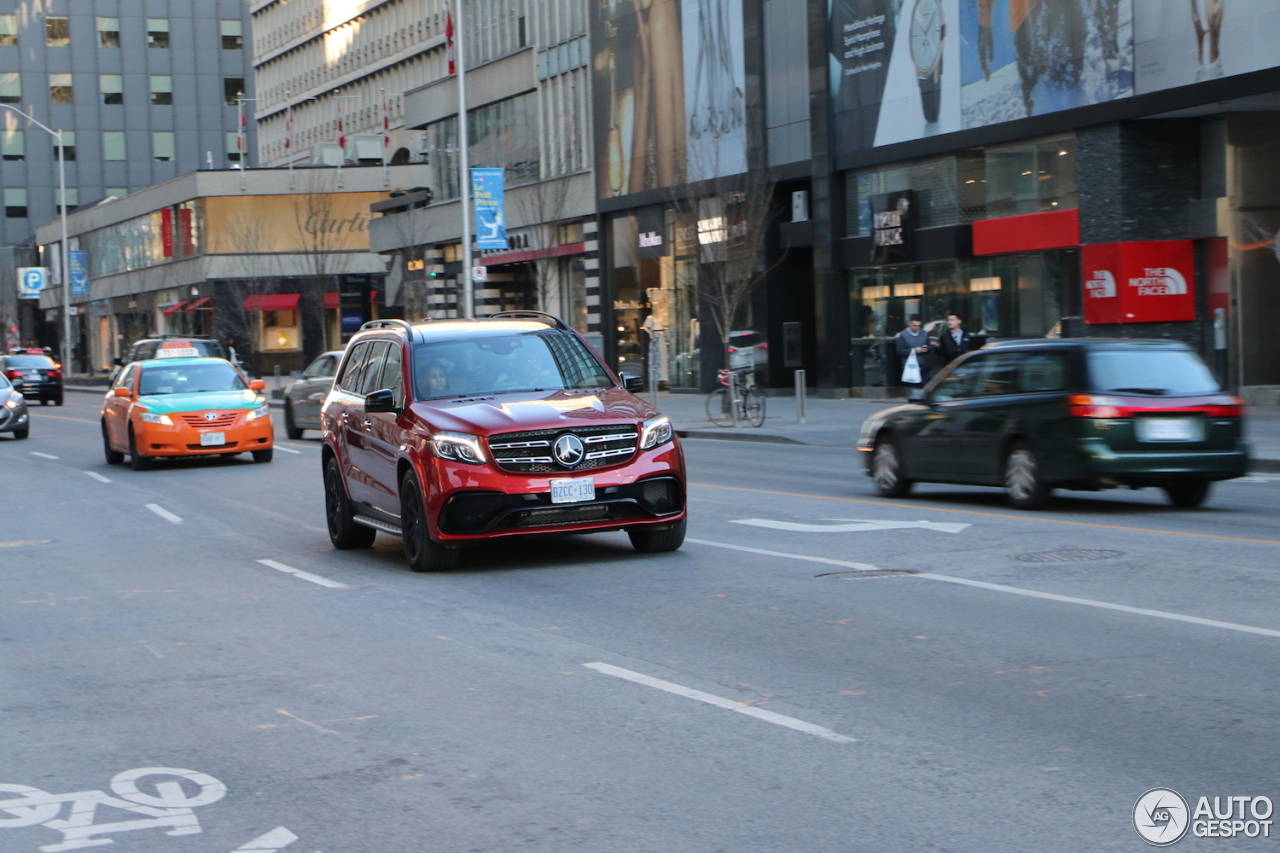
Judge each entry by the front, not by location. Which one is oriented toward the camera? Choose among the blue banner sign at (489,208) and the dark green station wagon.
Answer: the blue banner sign

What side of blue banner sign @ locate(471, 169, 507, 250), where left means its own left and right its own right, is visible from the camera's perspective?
front

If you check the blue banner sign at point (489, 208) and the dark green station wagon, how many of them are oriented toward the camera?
1

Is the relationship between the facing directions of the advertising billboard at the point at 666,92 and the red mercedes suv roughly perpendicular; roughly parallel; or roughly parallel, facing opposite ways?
roughly perpendicular

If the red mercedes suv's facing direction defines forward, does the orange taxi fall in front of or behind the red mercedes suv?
behind

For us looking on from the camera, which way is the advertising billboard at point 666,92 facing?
facing the viewer and to the left of the viewer

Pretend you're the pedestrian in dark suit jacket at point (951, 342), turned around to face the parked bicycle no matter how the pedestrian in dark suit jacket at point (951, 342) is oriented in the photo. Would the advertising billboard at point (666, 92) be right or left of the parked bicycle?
right

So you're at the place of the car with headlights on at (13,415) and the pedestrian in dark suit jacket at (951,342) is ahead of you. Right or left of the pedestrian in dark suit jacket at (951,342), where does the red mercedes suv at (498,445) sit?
right

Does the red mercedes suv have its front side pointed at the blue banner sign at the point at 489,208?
no

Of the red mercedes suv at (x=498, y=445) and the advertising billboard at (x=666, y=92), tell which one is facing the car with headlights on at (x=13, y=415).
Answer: the advertising billboard

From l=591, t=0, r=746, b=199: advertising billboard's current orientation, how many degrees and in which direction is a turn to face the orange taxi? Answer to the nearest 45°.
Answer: approximately 45° to its left

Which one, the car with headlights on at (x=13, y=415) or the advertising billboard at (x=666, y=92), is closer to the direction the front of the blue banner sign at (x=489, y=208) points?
the car with headlights on

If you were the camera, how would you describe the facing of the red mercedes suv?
facing the viewer and to the right of the viewer

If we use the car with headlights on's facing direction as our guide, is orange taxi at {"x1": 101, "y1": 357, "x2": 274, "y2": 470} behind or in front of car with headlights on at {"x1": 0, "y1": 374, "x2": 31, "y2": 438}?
in front
